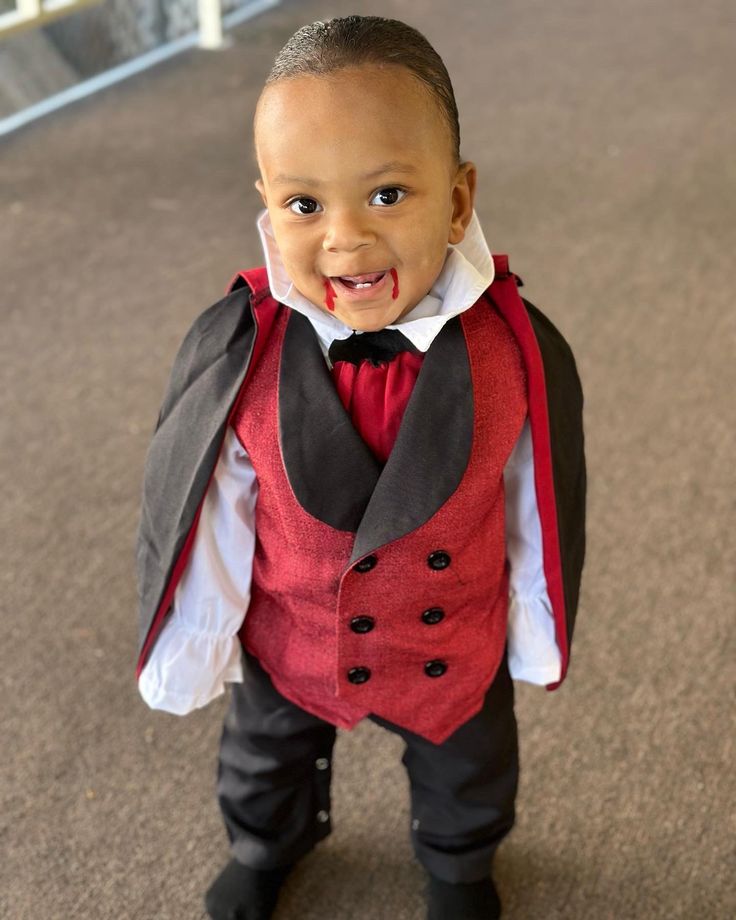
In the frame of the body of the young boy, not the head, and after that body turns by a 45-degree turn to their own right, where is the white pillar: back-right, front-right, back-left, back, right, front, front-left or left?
back-right

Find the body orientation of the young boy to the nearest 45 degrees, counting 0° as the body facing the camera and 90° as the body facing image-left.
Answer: approximately 0°
